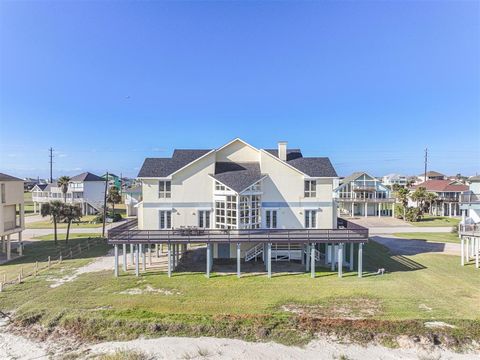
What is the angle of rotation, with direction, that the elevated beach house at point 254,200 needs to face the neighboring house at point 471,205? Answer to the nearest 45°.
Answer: approximately 90° to its left

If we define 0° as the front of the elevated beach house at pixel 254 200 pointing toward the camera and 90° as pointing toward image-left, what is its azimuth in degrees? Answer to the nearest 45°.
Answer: approximately 0°

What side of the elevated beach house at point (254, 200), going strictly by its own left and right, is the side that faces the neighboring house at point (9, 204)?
right
